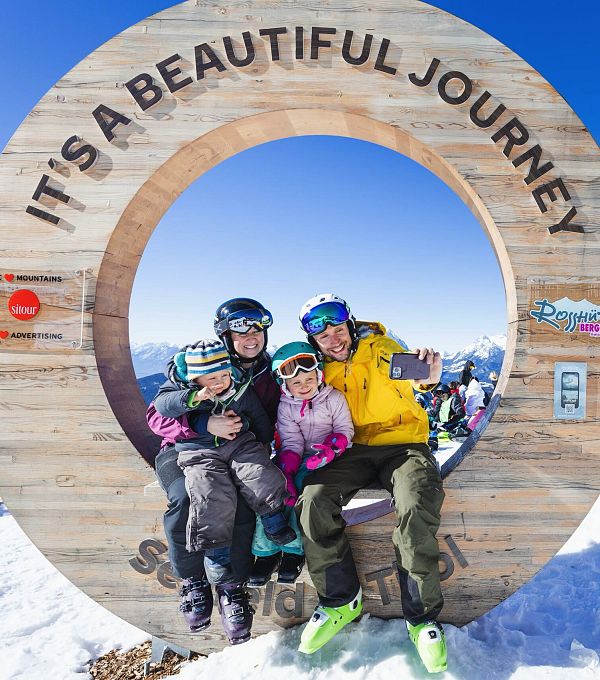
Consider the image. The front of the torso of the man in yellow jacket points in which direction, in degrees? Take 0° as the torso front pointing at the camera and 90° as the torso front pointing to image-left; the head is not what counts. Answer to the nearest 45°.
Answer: approximately 0°
